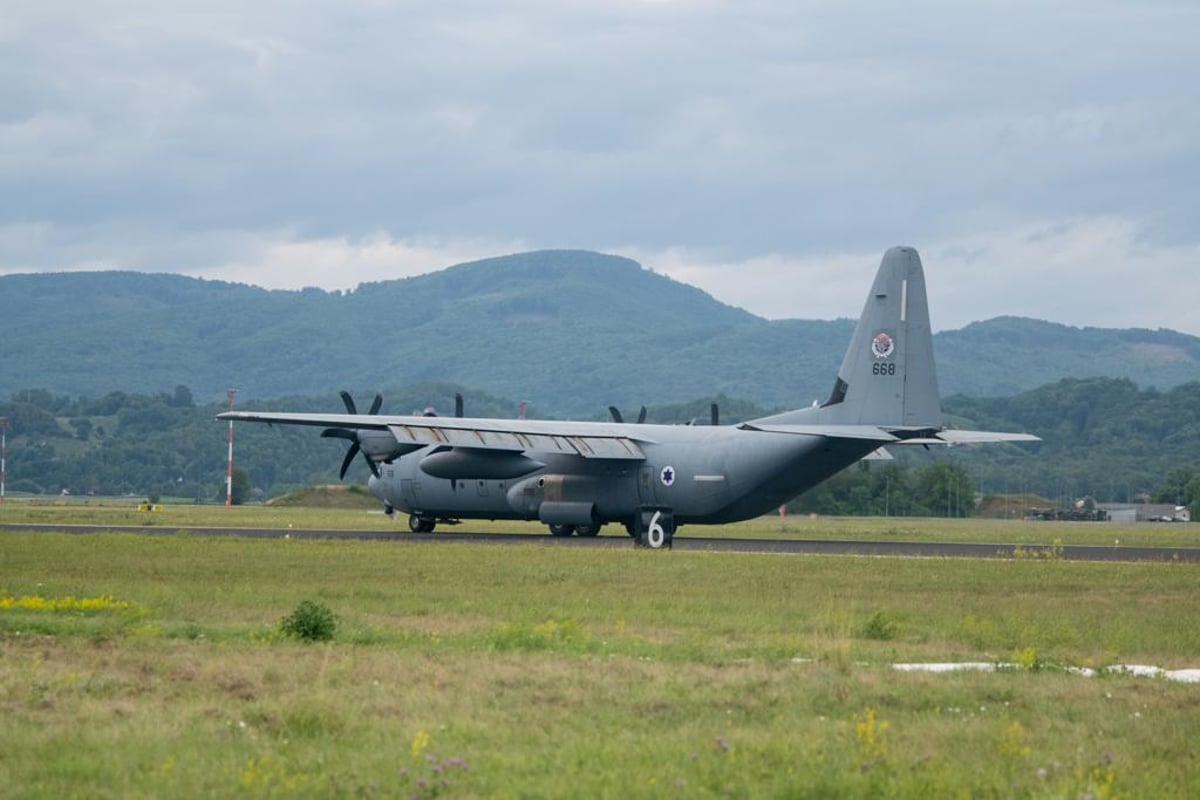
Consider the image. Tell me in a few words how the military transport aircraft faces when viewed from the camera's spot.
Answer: facing away from the viewer and to the left of the viewer

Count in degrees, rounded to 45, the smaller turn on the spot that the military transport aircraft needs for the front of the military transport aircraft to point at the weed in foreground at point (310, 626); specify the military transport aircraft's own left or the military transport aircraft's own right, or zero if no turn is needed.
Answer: approximately 135° to the military transport aircraft's own left
